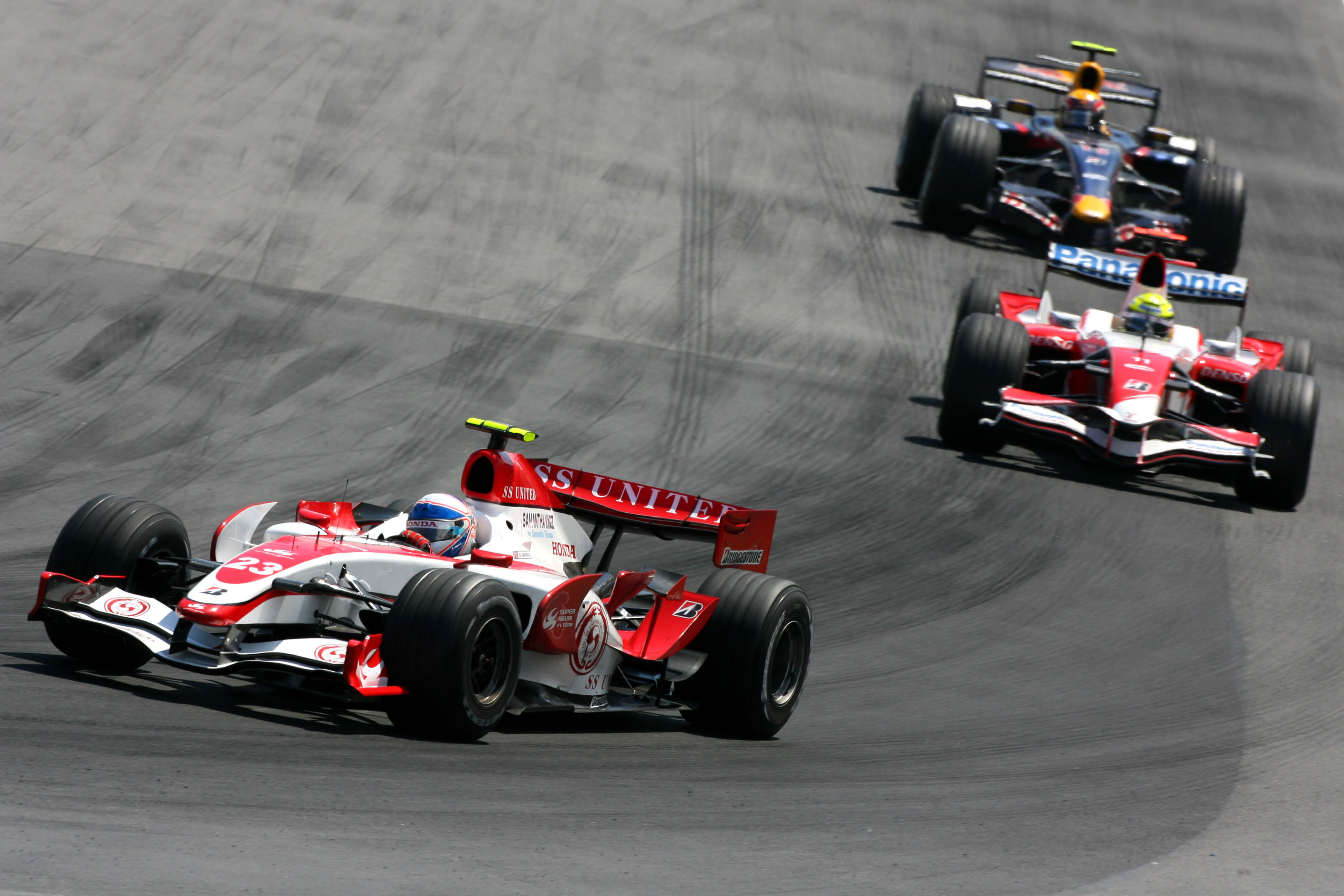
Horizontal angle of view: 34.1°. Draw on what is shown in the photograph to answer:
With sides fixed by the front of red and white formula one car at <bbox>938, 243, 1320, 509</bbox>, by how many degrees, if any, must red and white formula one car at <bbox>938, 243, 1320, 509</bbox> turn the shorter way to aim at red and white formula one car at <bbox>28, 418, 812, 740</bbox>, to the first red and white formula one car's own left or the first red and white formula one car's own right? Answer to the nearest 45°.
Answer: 0° — it already faces it

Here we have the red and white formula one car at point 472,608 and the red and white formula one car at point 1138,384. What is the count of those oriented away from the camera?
0

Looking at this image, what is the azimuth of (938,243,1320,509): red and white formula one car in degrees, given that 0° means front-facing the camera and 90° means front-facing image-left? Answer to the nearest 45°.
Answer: approximately 0°

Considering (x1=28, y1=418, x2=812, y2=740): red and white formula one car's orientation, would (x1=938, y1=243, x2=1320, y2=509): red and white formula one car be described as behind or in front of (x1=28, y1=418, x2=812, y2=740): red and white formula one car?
behind
